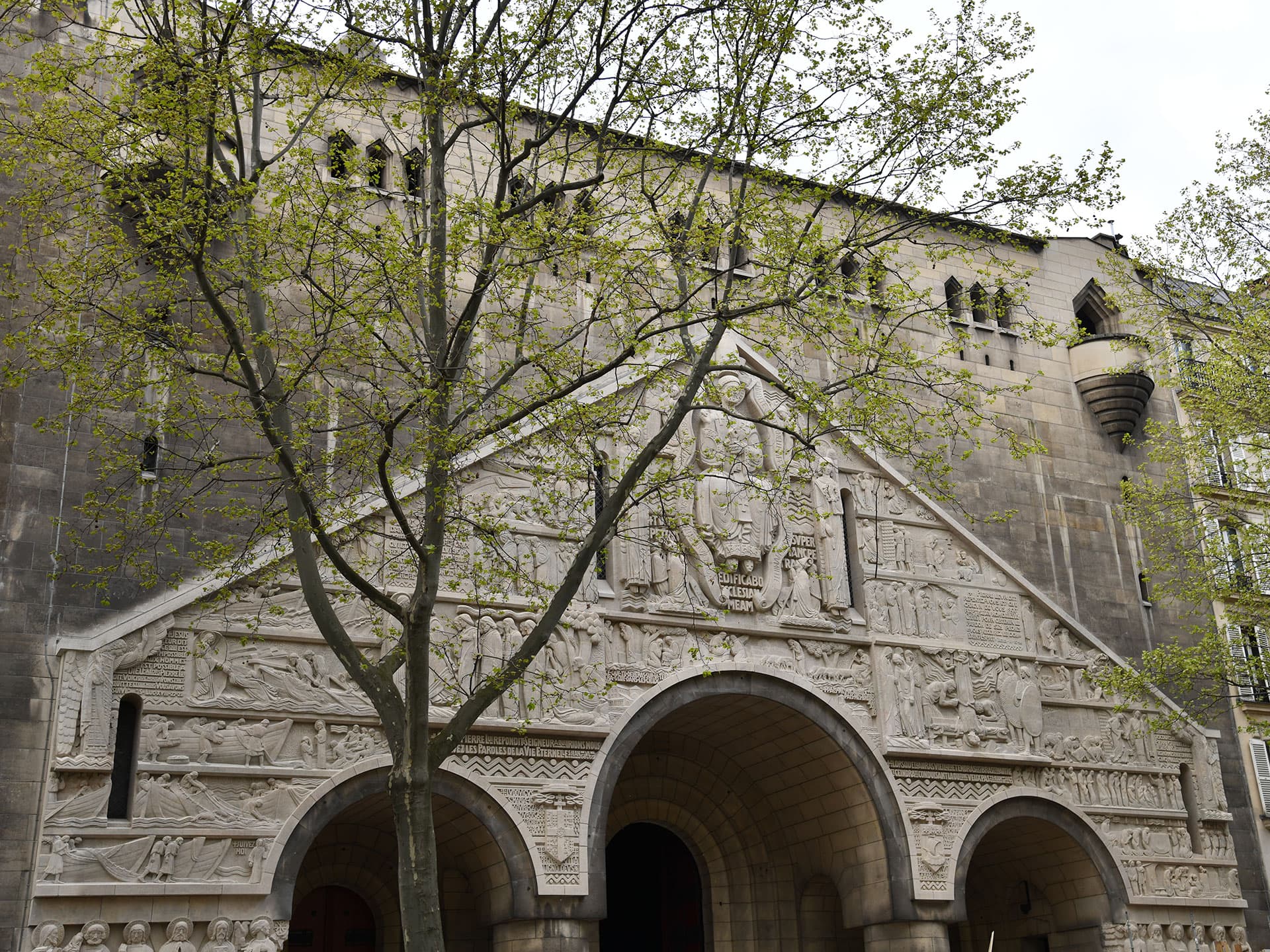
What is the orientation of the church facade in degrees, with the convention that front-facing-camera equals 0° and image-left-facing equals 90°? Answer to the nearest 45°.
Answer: approximately 315°
